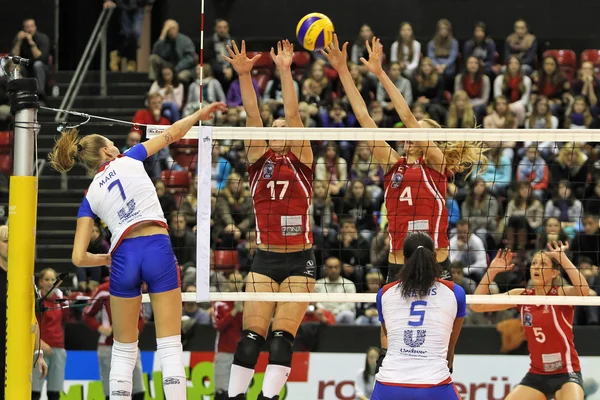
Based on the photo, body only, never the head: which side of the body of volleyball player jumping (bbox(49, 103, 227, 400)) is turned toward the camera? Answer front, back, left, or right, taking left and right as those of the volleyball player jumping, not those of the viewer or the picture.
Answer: back

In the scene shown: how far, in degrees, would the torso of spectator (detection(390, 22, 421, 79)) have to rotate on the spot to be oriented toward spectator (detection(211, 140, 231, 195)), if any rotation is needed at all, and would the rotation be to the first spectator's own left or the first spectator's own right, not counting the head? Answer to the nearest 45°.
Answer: approximately 45° to the first spectator's own right

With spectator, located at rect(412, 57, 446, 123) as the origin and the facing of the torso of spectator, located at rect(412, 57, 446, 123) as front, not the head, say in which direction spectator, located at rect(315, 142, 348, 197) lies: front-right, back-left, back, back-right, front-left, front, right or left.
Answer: front-right

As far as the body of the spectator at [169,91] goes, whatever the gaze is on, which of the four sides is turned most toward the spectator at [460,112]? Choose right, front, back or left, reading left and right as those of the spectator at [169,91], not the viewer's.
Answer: left

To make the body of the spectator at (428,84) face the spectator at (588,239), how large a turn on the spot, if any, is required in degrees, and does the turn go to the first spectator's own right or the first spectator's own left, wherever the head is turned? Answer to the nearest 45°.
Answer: approximately 45° to the first spectator's own left

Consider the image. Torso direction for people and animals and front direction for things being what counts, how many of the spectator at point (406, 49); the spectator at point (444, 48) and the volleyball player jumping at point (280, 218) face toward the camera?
3

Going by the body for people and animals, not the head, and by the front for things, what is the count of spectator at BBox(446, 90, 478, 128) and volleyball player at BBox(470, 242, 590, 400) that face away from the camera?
0

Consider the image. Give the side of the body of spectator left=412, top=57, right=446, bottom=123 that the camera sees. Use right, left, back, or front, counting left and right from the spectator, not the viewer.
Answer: front

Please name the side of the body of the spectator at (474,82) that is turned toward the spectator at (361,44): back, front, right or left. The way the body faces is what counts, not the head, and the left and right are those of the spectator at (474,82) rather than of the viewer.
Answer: right

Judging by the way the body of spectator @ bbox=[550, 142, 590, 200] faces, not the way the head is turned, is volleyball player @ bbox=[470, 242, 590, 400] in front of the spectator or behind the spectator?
in front

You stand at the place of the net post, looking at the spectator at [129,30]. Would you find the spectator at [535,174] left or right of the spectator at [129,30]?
right

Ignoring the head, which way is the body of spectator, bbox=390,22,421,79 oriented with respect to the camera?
toward the camera
